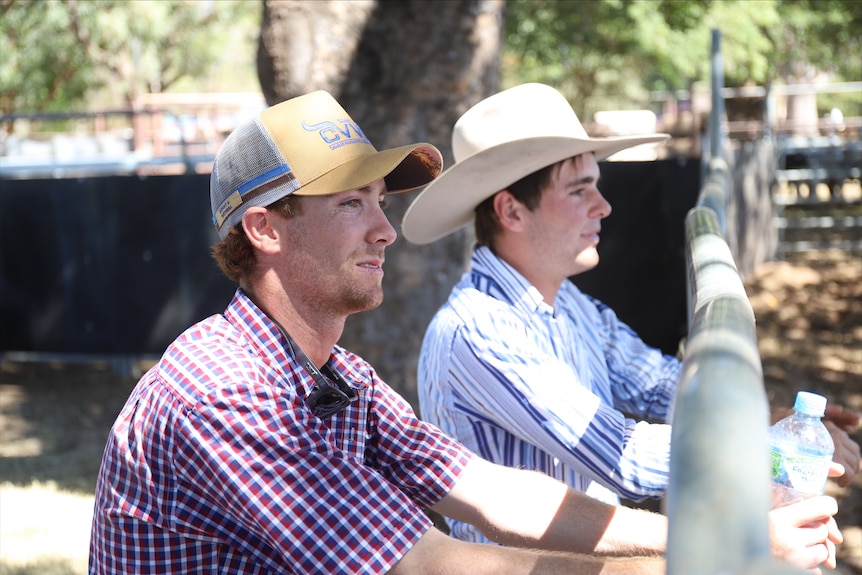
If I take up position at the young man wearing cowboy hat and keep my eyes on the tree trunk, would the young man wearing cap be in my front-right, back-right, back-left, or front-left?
back-left

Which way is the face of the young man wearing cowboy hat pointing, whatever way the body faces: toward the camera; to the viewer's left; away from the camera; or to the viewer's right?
to the viewer's right

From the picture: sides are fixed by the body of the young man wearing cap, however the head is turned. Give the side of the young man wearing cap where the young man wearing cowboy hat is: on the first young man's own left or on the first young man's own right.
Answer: on the first young man's own left

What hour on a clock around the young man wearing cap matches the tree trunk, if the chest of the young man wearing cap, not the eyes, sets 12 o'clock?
The tree trunk is roughly at 9 o'clock from the young man wearing cap.

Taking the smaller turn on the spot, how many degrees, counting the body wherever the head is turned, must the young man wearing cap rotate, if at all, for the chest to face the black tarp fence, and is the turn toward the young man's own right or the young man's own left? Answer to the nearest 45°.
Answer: approximately 90° to the young man's own left

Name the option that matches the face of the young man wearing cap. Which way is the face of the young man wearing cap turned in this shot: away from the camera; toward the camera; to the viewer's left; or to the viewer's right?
to the viewer's right

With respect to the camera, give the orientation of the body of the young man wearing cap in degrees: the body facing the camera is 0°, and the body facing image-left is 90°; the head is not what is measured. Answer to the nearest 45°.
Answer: approximately 270°
